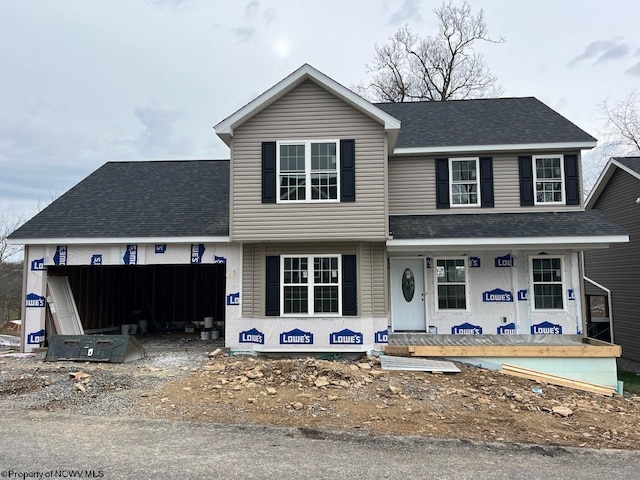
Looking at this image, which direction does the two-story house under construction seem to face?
toward the camera

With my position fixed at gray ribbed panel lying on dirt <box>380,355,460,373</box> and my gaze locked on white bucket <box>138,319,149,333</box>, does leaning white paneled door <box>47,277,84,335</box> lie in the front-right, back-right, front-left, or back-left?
front-left

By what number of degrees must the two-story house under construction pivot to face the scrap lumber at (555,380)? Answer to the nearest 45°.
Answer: approximately 90° to its left
